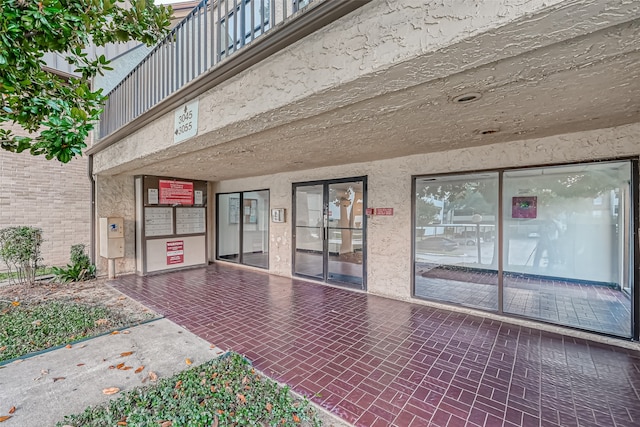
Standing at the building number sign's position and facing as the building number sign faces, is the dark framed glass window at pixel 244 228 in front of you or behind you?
behind

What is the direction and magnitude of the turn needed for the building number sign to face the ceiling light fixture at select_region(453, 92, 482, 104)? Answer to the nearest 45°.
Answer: approximately 90° to its left

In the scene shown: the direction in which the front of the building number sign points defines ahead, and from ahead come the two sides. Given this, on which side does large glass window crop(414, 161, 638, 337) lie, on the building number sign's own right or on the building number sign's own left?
on the building number sign's own left

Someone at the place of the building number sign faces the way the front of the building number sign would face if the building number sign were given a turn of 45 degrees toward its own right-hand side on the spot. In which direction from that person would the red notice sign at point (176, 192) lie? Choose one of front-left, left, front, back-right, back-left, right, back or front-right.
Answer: right

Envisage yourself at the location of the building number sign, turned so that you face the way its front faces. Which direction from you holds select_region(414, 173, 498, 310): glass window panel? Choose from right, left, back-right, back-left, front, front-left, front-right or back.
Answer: back-left

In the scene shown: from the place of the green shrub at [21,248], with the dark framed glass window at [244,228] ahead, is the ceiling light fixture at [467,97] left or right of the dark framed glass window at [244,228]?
right

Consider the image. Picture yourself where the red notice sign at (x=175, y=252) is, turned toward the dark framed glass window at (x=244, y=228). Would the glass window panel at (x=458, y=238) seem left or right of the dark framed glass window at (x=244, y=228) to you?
right

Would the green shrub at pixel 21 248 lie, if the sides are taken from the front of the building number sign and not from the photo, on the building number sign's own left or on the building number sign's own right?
on the building number sign's own right

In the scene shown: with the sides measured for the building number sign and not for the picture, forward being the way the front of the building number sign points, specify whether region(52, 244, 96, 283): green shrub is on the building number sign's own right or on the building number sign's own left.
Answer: on the building number sign's own right

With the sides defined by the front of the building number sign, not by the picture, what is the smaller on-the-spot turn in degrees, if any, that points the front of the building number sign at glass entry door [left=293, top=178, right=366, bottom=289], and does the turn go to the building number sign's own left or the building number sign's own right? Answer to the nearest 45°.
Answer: approximately 180°

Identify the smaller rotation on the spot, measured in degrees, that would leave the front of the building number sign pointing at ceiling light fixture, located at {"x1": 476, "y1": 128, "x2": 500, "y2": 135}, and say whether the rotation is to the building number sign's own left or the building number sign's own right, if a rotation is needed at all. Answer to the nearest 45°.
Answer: approximately 90° to the building number sign's own left
